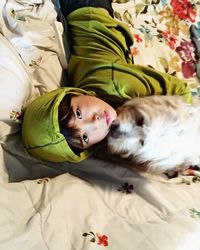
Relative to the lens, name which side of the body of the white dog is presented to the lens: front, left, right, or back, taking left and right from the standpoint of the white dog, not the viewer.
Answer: left
